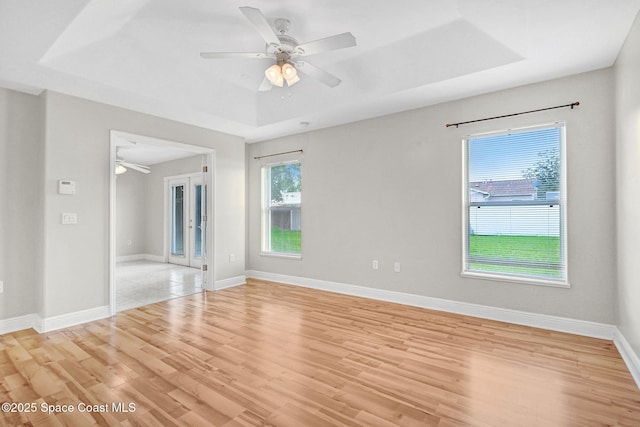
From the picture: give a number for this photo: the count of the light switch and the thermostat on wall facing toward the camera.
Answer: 2

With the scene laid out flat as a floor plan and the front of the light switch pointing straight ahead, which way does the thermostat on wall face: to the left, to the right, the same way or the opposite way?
the same way

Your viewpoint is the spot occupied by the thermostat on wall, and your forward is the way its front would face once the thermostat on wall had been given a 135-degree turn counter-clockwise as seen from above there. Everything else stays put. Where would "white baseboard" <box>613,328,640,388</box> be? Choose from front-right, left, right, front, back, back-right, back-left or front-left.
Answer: right

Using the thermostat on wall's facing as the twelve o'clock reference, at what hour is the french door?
The french door is roughly at 7 o'clock from the thermostat on wall.

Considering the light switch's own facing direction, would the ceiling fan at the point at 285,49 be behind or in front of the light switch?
in front

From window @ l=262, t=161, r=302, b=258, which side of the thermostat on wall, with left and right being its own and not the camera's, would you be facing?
left

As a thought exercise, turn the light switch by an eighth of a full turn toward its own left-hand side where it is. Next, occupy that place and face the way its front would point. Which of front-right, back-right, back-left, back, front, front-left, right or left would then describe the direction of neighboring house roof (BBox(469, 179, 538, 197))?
front

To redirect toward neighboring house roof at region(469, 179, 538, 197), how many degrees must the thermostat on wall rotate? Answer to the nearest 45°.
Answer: approximately 45° to its left

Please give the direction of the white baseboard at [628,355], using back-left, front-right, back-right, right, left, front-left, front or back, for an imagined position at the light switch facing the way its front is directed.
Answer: front-left

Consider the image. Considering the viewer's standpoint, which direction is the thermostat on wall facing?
facing the viewer

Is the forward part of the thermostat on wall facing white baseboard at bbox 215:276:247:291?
no

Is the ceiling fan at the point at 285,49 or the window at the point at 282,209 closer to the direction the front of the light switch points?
the ceiling fan

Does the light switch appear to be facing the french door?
no

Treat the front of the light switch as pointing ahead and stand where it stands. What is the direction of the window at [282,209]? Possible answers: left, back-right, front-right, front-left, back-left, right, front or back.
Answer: left
